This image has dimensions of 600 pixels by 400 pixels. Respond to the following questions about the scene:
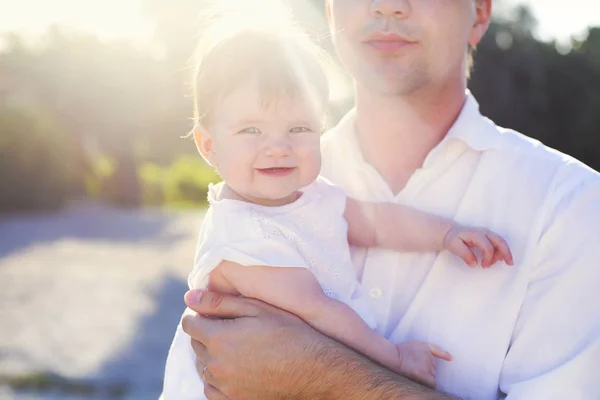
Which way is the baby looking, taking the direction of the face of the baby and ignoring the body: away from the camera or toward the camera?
toward the camera

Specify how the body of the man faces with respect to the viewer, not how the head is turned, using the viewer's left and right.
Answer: facing the viewer and to the left of the viewer

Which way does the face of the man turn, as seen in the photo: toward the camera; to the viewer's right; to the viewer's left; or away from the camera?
toward the camera

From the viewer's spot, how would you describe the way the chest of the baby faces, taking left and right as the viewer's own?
facing the viewer and to the right of the viewer
